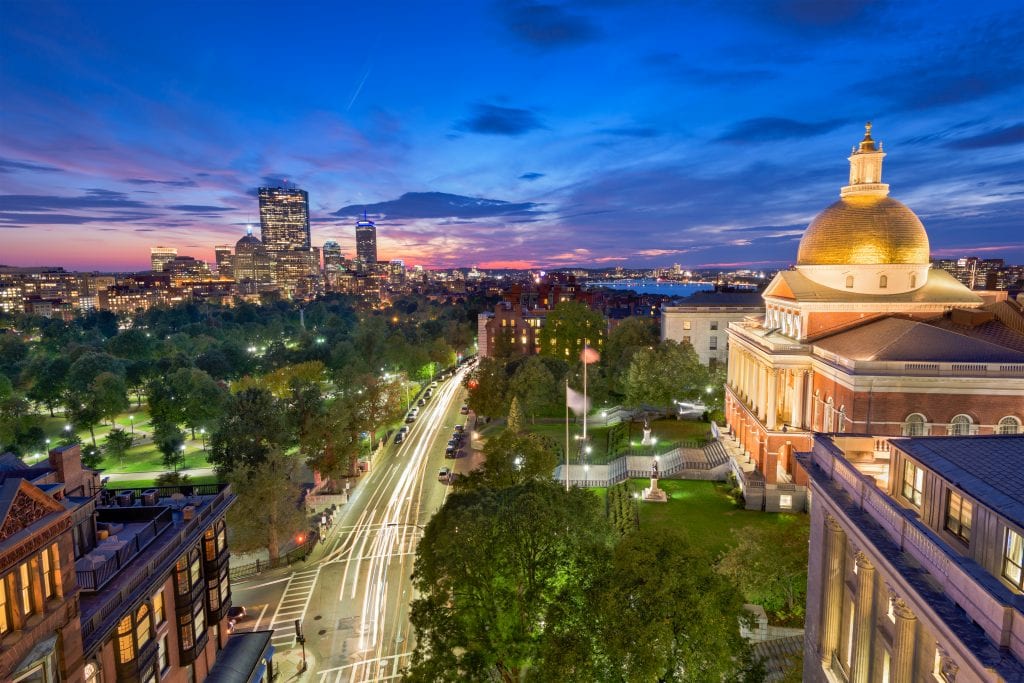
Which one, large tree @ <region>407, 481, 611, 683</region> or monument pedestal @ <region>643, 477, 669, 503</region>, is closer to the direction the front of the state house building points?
the monument pedestal

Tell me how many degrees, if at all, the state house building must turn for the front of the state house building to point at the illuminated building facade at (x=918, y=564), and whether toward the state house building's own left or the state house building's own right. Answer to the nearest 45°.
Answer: approximately 90° to the state house building's own left

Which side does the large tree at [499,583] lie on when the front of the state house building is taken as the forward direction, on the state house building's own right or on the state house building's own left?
on the state house building's own left

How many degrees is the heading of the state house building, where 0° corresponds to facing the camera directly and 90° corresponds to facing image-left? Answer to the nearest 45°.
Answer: approximately 90°

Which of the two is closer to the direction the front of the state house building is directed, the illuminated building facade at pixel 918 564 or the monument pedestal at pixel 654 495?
the monument pedestal

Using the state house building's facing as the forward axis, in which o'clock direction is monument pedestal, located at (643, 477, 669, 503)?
The monument pedestal is roughly at 11 o'clock from the state house building.
